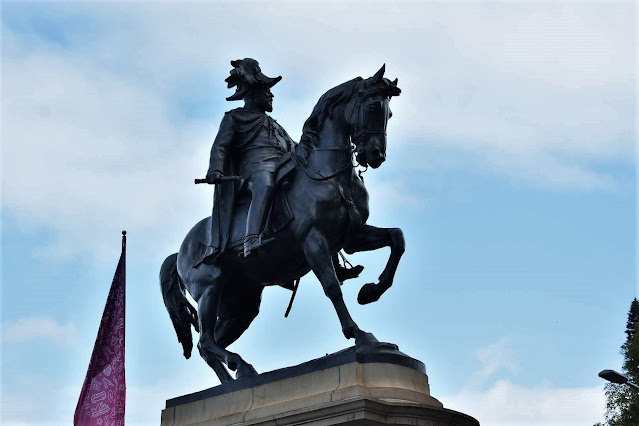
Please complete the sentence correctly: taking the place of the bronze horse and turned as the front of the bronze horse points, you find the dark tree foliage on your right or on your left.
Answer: on your left

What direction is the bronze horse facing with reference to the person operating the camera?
facing the viewer and to the right of the viewer

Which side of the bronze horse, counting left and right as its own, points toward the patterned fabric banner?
back
